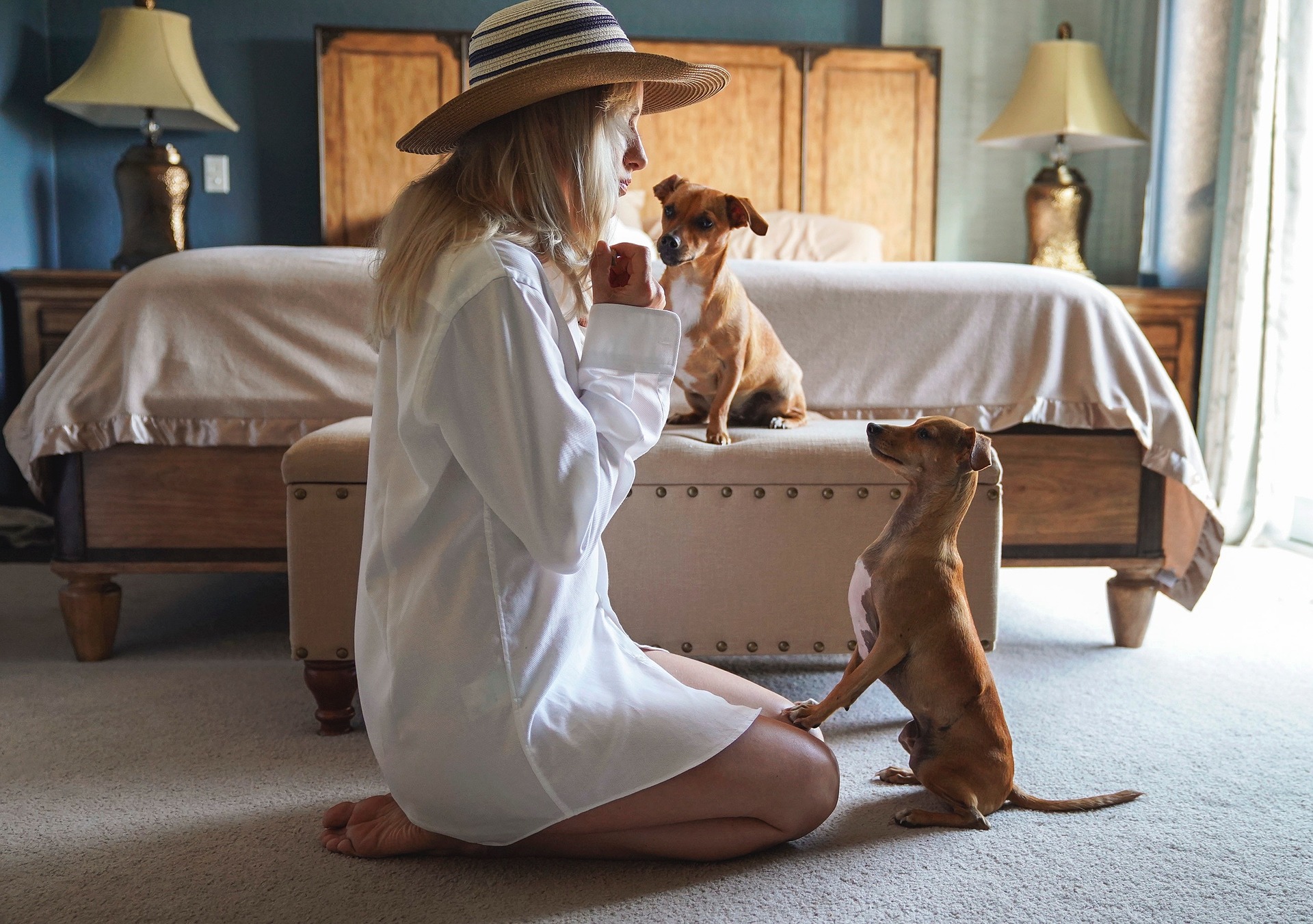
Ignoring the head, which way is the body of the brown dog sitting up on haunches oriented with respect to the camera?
to the viewer's left

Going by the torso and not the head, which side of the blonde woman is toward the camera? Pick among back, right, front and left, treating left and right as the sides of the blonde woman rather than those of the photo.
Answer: right

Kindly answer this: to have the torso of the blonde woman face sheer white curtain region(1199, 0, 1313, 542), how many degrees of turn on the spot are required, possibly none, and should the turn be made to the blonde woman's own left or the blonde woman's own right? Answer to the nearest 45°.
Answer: approximately 45° to the blonde woman's own left

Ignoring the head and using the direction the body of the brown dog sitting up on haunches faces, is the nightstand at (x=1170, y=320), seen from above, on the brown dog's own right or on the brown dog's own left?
on the brown dog's own right

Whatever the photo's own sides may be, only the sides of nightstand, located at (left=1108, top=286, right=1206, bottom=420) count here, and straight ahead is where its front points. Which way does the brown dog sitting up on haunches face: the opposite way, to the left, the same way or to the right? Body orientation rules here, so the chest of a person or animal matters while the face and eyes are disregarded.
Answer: to the right

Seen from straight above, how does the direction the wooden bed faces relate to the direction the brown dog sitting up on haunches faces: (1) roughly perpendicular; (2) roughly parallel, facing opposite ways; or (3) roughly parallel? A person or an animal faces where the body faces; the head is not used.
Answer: roughly perpendicular

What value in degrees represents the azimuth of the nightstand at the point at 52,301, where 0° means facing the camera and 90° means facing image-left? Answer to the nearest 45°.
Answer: approximately 0°

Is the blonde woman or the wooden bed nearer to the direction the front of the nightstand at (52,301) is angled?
the blonde woman

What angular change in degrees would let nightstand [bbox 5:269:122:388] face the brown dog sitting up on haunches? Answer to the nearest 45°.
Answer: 0° — it already faces it

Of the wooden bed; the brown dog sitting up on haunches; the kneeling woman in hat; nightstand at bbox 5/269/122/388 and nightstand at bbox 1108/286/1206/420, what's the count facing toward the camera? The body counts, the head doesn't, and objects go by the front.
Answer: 3

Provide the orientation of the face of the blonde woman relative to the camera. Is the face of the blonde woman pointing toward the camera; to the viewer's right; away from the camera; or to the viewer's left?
to the viewer's right
